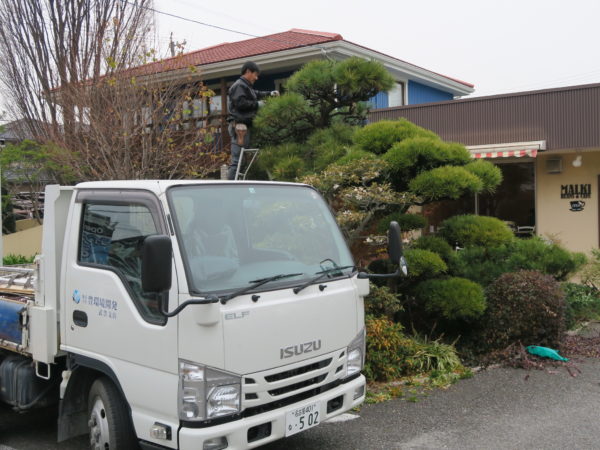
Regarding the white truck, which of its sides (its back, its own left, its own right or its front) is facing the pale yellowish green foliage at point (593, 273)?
left

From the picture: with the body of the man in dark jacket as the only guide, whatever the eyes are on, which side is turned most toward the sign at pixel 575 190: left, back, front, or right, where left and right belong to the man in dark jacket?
front

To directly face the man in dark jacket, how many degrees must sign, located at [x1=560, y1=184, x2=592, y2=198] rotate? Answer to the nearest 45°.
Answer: approximately 45° to its right

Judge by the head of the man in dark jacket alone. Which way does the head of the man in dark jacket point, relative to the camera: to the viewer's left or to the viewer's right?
to the viewer's right

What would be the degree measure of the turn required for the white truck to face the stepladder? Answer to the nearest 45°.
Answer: approximately 135° to its left

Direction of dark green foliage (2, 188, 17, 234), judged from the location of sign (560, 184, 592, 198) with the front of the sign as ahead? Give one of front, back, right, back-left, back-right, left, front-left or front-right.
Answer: right

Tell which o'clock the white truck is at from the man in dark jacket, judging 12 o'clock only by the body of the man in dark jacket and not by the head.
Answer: The white truck is roughly at 3 o'clock from the man in dark jacket.

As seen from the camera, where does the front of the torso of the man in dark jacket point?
to the viewer's right

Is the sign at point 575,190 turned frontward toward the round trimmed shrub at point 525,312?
yes

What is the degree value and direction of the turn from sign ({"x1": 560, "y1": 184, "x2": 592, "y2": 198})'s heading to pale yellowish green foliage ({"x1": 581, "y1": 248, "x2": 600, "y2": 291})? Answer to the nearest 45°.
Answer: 0° — it already faces it

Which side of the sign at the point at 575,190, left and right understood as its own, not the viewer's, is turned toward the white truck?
front

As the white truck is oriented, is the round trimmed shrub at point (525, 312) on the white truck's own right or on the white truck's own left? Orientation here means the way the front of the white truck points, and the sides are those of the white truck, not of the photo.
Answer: on the white truck's own left
